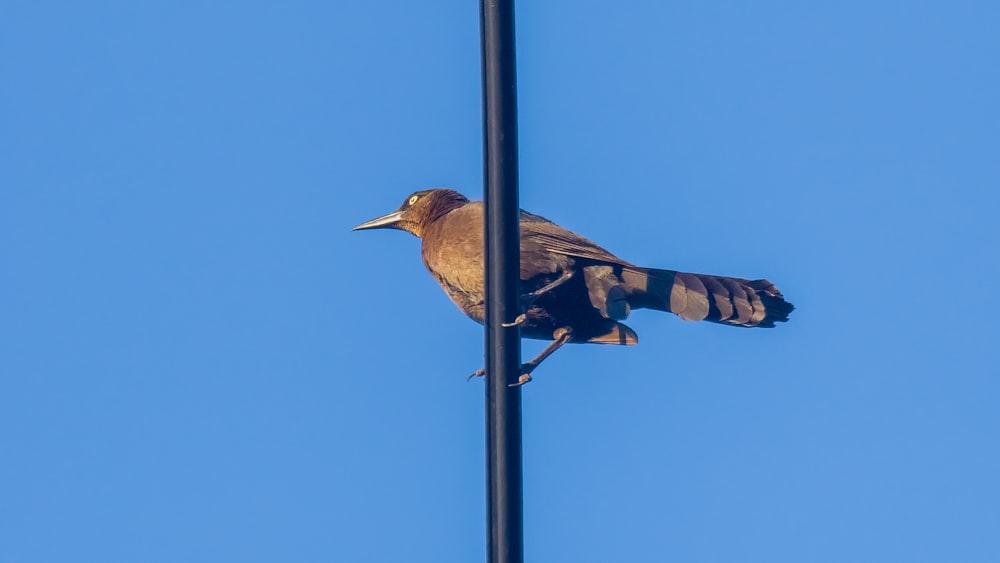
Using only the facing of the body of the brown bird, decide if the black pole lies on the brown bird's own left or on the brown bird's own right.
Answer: on the brown bird's own left

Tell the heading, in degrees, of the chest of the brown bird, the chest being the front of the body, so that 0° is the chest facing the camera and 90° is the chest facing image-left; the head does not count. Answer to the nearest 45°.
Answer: approximately 90°
